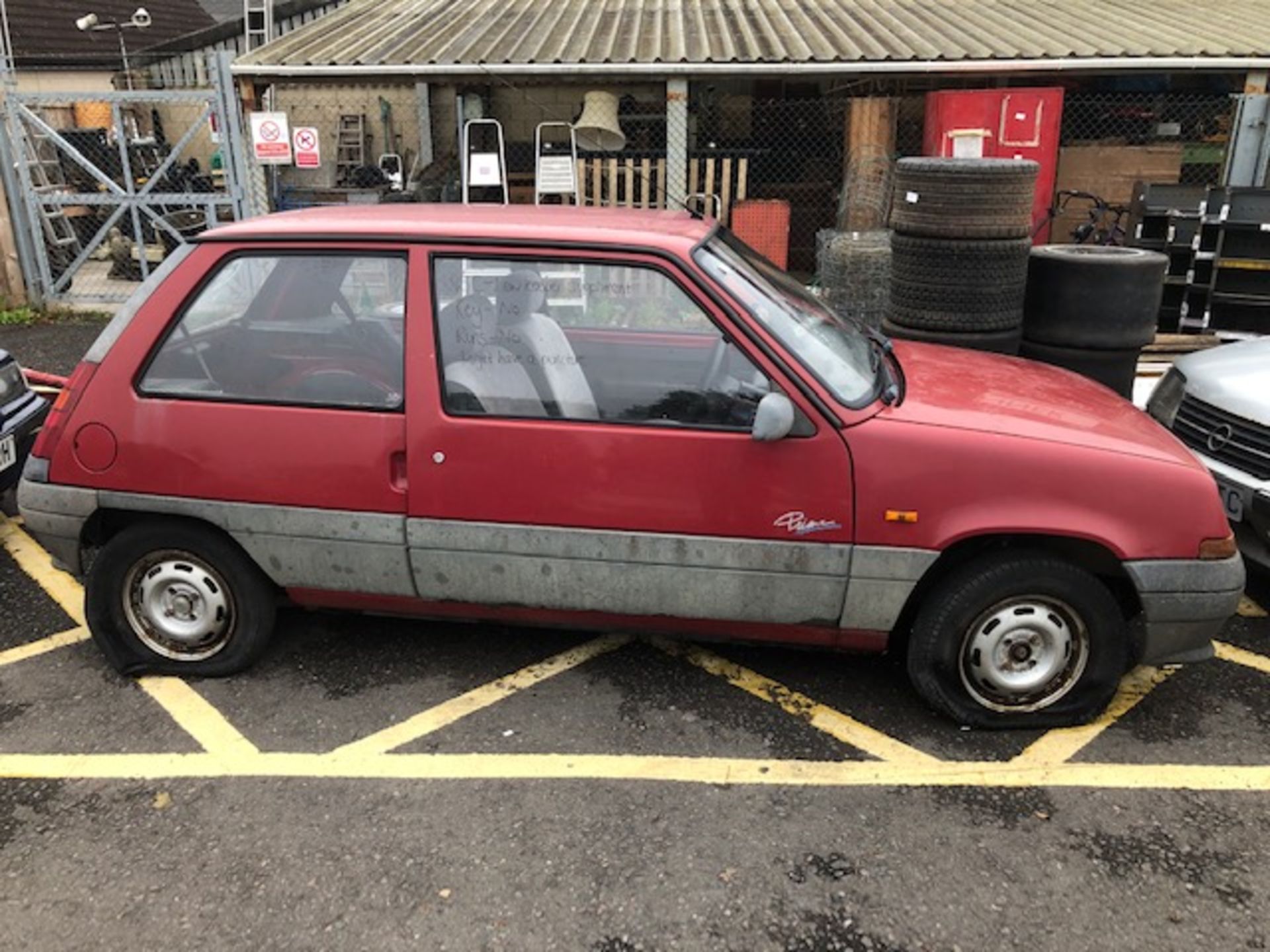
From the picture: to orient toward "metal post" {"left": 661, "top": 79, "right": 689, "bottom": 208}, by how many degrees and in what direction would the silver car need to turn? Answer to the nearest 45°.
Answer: approximately 90° to its right

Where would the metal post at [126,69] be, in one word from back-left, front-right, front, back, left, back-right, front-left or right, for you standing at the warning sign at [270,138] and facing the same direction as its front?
back

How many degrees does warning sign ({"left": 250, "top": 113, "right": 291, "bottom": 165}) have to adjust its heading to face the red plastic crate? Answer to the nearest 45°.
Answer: approximately 90° to its left

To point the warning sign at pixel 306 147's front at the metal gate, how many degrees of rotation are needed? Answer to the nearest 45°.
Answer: approximately 90° to its right

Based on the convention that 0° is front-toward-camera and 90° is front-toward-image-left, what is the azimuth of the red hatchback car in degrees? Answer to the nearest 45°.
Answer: approximately 270°

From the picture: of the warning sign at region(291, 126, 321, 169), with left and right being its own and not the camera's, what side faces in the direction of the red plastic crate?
left

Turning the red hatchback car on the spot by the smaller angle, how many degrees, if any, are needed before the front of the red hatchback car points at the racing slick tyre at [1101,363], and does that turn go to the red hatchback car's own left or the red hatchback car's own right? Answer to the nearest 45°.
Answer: approximately 45° to the red hatchback car's own left

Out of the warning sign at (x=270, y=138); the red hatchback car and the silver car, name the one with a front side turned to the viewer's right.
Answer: the red hatchback car

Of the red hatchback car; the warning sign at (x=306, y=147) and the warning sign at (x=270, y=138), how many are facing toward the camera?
2

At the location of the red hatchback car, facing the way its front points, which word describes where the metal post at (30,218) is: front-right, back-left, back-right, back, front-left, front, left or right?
back-left

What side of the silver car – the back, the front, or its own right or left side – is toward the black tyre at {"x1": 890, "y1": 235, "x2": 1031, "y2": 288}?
right

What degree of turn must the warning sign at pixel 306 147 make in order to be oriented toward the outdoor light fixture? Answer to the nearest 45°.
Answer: approximately 180°

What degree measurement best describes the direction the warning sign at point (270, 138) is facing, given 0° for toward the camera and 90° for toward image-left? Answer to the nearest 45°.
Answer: approximately 0°

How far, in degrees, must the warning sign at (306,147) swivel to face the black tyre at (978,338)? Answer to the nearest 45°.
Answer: approximately 45° to its left
